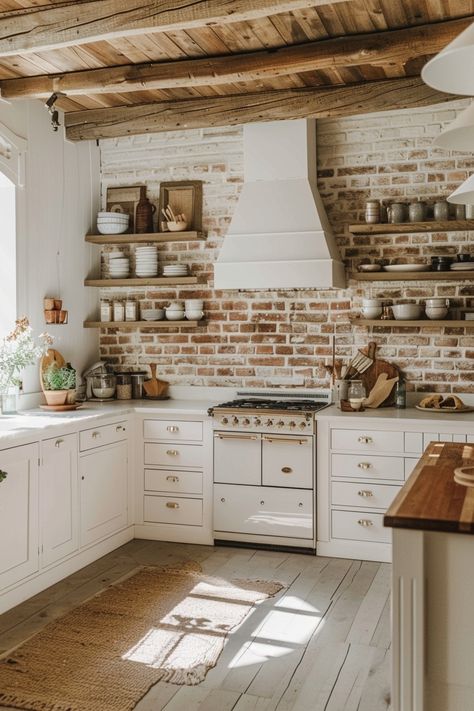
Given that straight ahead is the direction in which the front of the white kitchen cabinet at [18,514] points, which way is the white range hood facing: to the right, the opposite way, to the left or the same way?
to the right

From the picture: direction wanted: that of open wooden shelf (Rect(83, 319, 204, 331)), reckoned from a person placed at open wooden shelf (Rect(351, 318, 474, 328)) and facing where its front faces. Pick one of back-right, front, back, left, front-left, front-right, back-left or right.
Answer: right

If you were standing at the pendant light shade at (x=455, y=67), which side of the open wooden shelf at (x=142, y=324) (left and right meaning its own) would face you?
front

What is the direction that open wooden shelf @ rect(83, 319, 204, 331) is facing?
toward the camera

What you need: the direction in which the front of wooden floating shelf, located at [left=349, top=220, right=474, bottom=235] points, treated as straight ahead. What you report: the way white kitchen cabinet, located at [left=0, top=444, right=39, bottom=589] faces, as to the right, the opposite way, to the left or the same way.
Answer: to the left

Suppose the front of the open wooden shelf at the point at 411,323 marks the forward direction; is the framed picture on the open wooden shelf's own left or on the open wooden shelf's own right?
on the open wooden shelf's own right

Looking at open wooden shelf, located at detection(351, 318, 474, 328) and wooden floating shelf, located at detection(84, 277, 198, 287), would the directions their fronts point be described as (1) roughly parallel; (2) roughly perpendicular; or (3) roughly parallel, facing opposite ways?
roughly parallel

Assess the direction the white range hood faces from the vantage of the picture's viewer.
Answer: facing the viewer

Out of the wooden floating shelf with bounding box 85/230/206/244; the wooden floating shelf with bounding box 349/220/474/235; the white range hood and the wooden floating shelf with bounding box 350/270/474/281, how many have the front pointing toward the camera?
4

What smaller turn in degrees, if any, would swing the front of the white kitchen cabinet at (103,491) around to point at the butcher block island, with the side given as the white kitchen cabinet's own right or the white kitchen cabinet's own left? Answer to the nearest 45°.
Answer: approximately 45° to the white kitchen cabinet's own right

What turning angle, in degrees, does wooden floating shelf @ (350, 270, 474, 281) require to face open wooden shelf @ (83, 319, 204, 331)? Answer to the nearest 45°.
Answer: approximately 90° to its right

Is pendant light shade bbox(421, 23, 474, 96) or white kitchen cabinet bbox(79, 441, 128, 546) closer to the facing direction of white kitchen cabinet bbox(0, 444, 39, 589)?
the pendant light shade

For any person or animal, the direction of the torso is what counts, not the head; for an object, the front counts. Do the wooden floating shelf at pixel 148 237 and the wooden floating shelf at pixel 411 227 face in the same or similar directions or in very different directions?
same or similar directions
